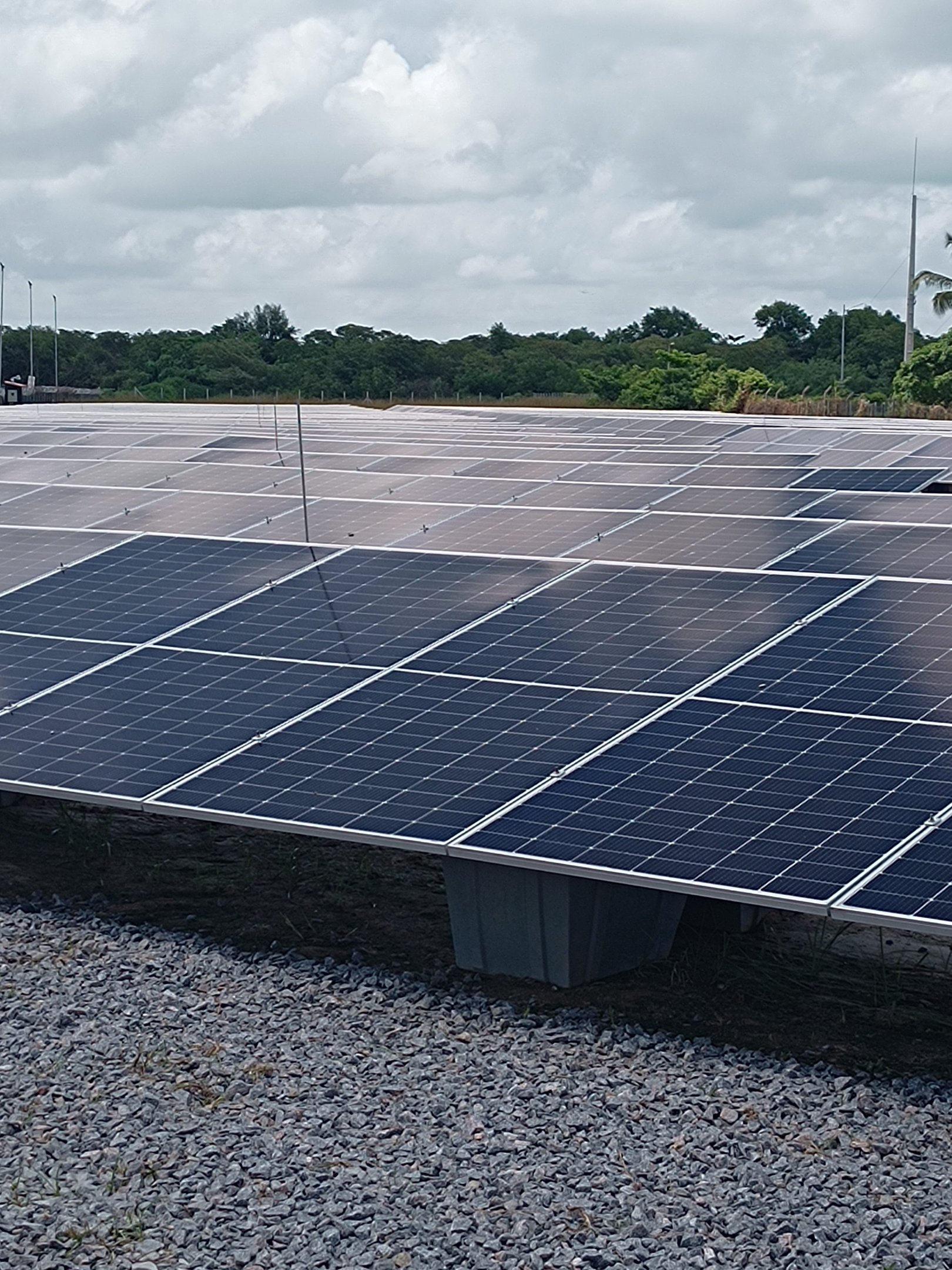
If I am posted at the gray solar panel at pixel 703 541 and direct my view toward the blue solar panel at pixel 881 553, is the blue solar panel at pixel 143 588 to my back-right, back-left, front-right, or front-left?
back-right

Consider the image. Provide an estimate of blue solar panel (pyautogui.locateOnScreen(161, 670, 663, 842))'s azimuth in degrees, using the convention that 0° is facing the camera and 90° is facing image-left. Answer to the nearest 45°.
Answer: approximately 45°

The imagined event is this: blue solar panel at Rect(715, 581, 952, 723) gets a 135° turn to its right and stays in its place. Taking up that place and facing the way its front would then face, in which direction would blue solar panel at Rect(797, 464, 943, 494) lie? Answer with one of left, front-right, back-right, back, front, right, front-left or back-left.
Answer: front

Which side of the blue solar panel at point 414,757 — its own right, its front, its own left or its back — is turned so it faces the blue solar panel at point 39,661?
right
